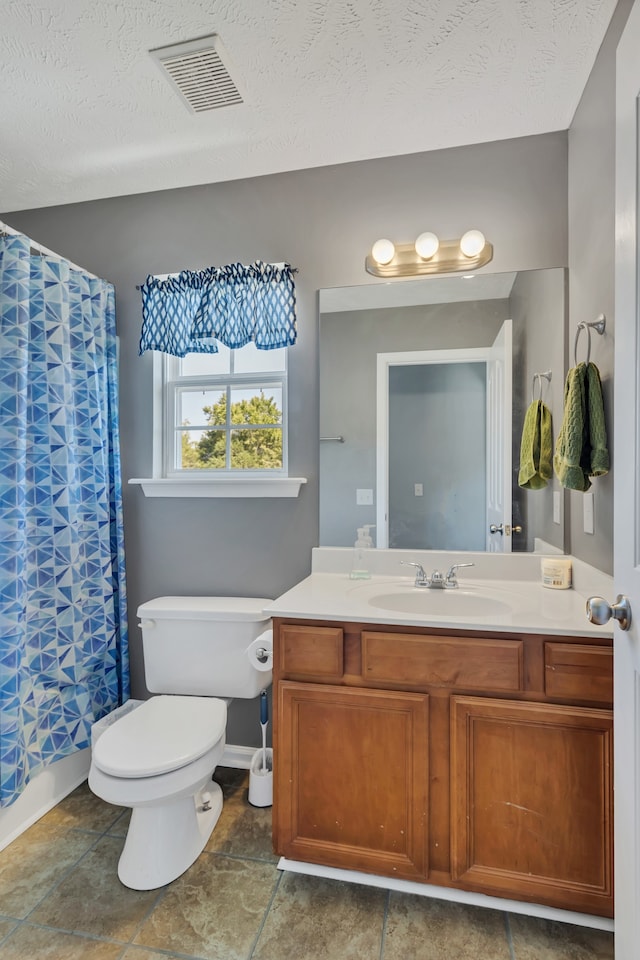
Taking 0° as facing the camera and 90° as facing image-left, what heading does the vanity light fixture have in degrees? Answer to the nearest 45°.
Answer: approximately 0°

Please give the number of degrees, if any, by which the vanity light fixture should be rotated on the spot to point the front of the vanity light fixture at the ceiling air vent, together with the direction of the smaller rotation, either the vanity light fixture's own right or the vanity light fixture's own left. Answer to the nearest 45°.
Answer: approximately 45° to the vanity light fixture's own right

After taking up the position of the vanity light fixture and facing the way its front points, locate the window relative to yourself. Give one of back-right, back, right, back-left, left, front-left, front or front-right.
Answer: right

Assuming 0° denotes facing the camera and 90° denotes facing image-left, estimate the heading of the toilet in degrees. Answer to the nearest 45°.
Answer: approximately 45°

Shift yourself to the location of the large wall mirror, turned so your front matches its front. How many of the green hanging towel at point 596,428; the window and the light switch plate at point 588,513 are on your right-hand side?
1
